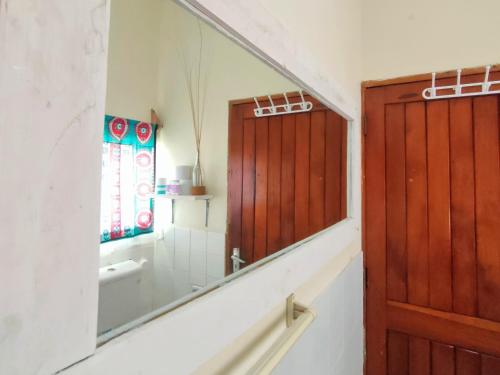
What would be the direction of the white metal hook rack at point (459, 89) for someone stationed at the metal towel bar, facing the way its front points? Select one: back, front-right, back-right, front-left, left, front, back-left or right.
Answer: left

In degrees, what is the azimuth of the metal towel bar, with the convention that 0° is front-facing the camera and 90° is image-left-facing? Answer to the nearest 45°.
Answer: approximately 315°

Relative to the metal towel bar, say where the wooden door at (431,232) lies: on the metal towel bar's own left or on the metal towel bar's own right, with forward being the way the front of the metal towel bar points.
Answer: on the metal towel bar's own left
